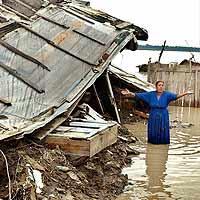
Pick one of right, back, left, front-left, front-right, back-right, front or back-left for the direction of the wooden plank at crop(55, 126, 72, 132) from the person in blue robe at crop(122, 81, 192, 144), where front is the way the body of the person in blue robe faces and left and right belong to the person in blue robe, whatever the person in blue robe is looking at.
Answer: front-right

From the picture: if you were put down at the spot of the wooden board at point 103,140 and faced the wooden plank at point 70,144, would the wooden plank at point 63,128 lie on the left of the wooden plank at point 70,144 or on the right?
right

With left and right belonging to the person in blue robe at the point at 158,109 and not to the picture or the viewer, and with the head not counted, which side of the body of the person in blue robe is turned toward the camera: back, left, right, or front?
front

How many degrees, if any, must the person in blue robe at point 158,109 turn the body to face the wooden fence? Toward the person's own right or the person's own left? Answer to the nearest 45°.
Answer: approximately 180°

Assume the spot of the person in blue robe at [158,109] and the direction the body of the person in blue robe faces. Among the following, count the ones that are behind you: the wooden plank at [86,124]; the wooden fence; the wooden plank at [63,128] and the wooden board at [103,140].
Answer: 1

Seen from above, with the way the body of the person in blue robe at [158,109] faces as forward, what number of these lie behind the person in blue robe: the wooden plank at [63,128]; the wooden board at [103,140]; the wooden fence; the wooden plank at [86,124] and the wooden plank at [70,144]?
1

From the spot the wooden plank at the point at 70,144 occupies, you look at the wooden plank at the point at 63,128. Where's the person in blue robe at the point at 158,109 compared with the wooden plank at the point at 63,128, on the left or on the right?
right

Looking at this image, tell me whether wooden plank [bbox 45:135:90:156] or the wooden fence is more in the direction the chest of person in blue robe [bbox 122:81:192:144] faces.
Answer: the wooden plank

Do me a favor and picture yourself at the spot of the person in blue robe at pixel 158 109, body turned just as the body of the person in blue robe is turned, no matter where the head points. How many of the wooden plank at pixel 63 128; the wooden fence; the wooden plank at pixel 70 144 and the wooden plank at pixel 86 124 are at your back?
1

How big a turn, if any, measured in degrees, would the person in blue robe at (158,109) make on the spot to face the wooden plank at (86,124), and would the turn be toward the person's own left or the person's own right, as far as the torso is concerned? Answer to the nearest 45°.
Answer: approximately 45° to the person's own right

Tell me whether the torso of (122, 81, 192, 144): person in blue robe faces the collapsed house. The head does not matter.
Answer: no

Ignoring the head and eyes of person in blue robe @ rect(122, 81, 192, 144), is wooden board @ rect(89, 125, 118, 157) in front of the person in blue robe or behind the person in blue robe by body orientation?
in front
